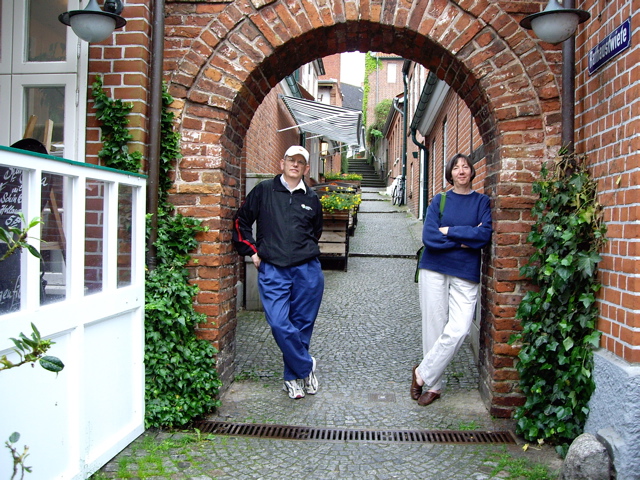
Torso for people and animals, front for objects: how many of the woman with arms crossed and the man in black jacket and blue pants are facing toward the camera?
2

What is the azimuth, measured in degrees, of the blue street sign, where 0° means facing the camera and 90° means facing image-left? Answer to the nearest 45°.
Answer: approximately 45°

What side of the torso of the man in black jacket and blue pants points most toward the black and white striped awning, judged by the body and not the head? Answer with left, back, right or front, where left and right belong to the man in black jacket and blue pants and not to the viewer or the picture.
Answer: back

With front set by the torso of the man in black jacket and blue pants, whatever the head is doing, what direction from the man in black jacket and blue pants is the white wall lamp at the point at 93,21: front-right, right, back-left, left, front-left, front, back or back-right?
front-right

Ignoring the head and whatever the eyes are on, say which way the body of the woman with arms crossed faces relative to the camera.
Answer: toward the camera

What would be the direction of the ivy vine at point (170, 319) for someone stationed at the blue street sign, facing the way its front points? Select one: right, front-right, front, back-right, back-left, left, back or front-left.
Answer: front-right

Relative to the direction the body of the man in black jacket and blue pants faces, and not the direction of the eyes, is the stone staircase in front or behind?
behind

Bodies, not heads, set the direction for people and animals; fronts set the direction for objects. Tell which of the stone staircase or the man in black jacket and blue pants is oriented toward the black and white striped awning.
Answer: the stone staircase

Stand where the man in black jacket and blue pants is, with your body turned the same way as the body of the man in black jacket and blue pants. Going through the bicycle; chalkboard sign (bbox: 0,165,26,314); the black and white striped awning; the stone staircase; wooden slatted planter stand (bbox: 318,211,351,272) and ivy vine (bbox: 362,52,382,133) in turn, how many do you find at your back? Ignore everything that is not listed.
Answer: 5

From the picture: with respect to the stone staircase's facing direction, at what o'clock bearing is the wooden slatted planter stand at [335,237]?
The wooden slatted planter stand is roughly at 12 o'clock from the stone staircase.

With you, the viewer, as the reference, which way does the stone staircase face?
facing the viewer
